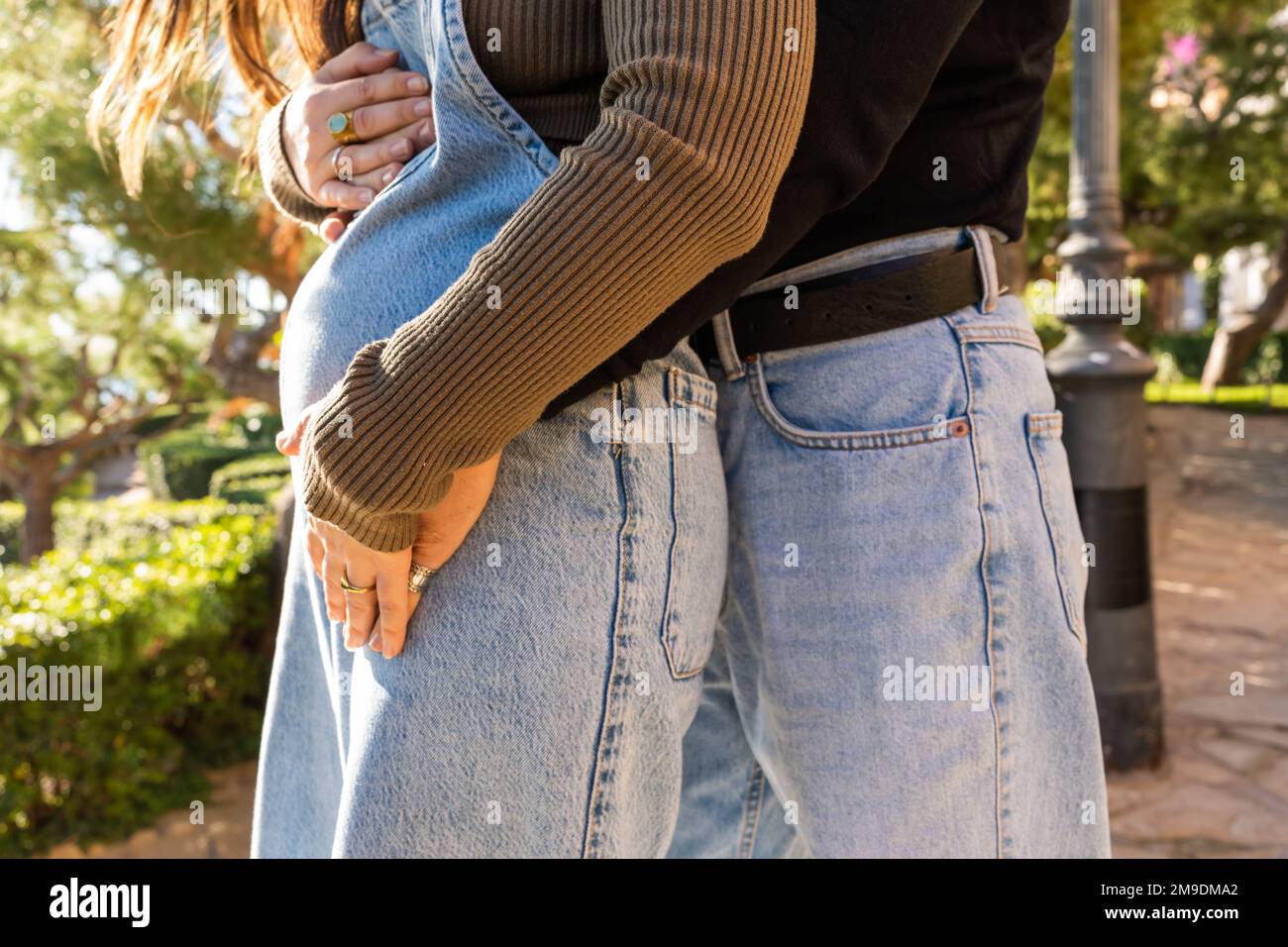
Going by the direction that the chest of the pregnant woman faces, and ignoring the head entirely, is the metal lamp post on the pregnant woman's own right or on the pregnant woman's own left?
on the pregnant woman's own right

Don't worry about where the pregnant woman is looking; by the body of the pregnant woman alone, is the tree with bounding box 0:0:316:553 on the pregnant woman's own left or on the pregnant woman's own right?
on the pregnant woman's own right

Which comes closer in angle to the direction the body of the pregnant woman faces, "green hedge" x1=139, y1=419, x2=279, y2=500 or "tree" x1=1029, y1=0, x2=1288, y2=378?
the green hedge

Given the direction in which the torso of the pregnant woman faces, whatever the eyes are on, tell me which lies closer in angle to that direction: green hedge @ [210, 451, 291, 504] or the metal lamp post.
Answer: the green hedge

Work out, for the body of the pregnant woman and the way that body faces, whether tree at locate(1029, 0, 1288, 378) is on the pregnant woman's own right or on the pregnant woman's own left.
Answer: on the pregnant woman's own right

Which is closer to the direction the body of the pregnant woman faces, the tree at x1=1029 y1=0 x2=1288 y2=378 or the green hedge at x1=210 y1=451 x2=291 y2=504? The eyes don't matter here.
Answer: the green hedge

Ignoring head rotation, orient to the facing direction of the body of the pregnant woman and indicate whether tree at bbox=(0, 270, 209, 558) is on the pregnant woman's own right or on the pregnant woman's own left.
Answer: on the pregnant woman's own right

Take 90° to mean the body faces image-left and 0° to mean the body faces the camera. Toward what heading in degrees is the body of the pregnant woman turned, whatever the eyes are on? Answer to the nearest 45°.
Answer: approximately 90°
